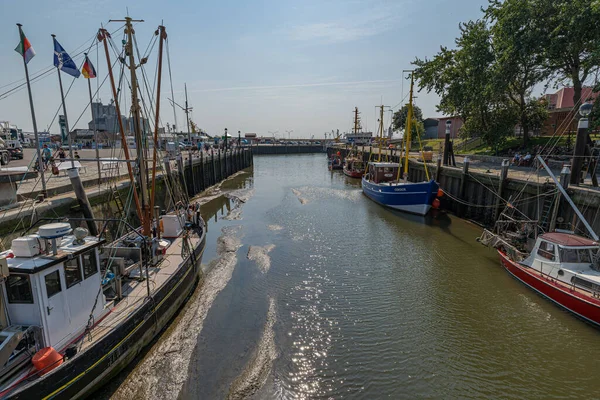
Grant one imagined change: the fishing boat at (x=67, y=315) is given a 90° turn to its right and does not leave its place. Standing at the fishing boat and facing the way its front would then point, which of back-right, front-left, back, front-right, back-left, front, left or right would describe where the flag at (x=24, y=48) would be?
back-left

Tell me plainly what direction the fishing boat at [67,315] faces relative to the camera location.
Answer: facing away from the viewer and to the right of the viewer

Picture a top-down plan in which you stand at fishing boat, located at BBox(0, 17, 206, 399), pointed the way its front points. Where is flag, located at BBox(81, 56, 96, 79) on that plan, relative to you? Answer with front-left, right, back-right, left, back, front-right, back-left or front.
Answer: front-left

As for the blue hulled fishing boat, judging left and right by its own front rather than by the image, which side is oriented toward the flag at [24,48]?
right

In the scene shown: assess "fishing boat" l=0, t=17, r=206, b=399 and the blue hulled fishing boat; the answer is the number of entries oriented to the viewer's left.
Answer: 0

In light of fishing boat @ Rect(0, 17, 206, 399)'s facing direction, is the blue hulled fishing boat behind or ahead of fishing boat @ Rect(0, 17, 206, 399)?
ahead

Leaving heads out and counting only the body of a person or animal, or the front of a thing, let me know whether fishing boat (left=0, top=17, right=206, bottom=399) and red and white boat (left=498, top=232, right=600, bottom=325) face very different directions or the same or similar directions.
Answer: very different directions

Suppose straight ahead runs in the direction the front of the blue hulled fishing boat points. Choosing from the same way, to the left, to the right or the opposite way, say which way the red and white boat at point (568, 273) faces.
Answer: the same way

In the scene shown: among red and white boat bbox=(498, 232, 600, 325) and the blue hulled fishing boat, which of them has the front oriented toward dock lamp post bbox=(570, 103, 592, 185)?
the blue hulled fishing boat

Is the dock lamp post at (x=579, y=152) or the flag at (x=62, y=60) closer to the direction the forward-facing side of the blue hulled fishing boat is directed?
the dock lamp post

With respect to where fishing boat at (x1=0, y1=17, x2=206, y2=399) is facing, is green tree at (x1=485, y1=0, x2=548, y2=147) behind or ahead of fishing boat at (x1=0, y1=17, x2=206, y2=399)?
ahead

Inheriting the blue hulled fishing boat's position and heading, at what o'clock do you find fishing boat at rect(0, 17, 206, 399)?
The fishing boat is roughly at 2 o'clock from the blue hulled fishing boat.

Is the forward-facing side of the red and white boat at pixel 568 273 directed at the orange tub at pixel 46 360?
no
